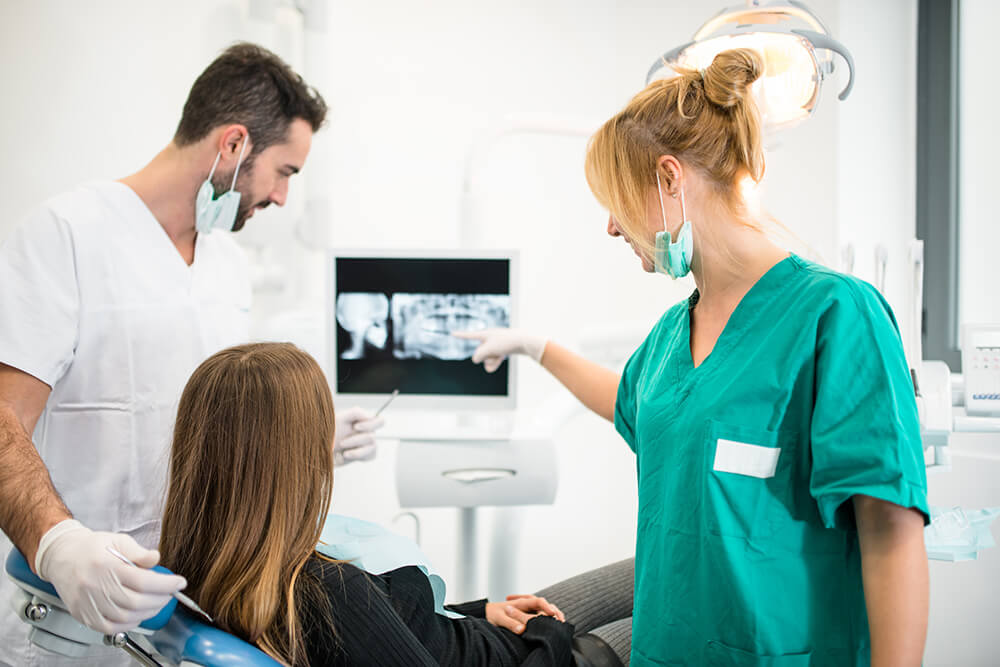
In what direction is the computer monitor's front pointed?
toward the camera

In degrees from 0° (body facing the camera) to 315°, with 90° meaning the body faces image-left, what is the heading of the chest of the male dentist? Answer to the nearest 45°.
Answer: approximately 315°

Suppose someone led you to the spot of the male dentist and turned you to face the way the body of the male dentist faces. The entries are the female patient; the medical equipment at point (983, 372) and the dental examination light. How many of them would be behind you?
0

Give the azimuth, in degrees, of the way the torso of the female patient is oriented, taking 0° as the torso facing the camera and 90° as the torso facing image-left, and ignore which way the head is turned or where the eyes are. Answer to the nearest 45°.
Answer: approximately 225°

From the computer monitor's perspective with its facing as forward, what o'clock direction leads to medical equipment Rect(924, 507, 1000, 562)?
The medical equipment is roughly at 10 o'clock from the computer monitor.

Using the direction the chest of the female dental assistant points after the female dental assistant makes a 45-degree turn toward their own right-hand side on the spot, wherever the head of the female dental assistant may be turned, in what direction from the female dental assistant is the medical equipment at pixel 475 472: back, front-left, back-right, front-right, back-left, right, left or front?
front-right

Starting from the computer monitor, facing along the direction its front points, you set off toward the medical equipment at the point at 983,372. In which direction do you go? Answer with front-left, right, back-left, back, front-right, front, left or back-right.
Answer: left

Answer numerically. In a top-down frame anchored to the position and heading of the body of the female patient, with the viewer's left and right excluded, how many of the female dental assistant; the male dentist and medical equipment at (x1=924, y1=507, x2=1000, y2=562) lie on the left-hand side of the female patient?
1

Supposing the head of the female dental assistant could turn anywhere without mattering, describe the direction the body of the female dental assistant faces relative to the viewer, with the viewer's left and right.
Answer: facing the viewer and to the left of the viewer

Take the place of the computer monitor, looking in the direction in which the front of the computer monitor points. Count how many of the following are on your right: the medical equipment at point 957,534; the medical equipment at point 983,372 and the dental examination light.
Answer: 0

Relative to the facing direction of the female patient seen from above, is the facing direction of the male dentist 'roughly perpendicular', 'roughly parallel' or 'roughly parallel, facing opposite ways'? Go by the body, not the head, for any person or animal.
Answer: roughly perpendicular

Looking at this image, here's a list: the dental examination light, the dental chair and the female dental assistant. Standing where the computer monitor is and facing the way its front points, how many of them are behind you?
0

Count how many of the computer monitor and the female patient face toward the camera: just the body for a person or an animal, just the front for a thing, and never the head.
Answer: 1

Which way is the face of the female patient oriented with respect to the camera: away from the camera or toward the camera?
away from the camera

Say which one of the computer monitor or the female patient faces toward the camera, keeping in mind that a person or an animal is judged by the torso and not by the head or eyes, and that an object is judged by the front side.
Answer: the computer monitor

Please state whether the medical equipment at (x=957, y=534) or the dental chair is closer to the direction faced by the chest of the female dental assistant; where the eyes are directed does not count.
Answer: the dental chair
